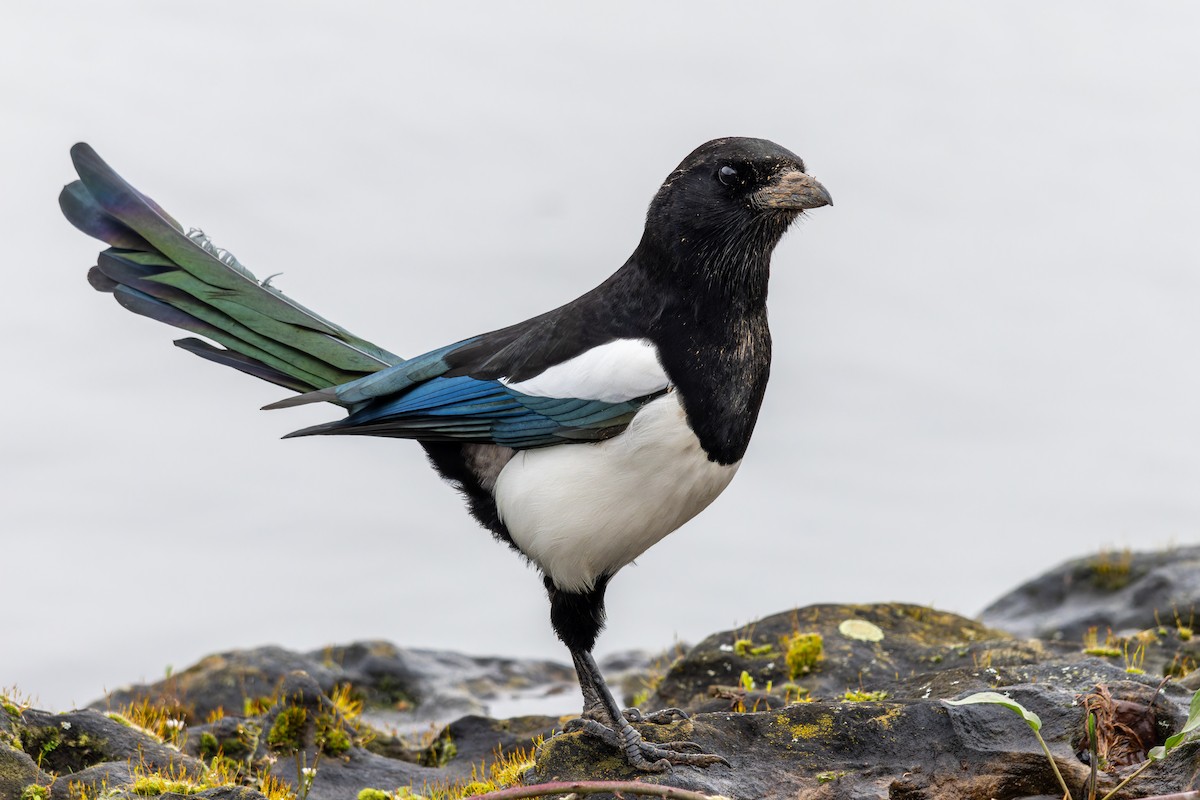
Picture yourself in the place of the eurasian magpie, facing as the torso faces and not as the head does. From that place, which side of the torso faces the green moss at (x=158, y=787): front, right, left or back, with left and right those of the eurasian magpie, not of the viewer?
back

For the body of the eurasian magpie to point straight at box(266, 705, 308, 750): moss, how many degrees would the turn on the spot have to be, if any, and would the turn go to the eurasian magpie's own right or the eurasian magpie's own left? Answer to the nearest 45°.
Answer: approximately 135° to the eurasian magpie's own left

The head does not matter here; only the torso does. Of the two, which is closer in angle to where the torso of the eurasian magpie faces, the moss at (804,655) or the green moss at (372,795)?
the moss at (804,655)

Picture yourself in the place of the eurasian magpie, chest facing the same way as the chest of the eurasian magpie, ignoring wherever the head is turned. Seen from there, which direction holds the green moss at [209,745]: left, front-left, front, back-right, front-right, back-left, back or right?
back-left

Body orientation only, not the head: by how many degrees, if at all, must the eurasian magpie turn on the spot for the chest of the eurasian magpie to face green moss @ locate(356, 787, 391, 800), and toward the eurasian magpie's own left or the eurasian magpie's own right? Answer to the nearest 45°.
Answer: approximately 90° to the eurasian magpie's own right

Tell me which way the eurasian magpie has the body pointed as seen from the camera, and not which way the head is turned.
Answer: to the viewer's right

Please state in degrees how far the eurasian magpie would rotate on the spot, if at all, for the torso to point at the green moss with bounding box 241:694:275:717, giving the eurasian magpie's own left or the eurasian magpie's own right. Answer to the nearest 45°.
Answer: approximately 135° to the eurasian magpie's own left

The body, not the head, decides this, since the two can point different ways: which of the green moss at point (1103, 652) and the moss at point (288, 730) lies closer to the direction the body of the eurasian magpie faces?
the green moss

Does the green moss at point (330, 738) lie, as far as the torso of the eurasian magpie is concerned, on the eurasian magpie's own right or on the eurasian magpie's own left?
on the eurasian magpie's own left
